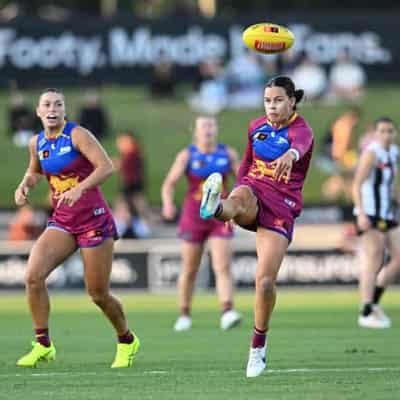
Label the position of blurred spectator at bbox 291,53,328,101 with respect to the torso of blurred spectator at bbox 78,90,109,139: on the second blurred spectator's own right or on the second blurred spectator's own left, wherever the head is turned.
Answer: on the second blurred spectator's own left

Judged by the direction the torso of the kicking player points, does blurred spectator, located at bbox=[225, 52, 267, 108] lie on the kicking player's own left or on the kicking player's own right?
on the kicking player's own right

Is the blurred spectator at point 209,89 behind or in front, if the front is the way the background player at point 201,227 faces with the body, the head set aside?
behind

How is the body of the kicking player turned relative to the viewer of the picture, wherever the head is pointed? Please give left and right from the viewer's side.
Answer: facing the viewer and to the left of the viewer

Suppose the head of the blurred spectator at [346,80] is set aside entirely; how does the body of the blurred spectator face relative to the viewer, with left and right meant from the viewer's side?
facing the viewer

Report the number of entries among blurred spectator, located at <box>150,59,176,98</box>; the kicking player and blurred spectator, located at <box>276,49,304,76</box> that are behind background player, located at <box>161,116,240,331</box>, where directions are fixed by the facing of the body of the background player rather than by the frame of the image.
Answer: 2

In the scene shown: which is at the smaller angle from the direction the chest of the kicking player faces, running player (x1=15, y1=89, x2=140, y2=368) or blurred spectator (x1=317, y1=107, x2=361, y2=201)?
the running player

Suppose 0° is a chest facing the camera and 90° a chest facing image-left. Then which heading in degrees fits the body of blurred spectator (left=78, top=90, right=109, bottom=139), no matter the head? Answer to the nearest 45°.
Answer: approximately 0°

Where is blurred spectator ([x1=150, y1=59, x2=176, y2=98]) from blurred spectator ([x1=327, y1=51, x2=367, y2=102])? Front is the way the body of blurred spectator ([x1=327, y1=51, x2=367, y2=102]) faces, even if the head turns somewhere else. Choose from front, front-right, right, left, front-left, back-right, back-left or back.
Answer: right

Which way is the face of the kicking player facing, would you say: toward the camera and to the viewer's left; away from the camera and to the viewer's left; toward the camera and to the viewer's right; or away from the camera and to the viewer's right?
toward the camera and to the viewer's left

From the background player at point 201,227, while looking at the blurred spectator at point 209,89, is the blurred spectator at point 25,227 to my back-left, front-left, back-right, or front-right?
front-left

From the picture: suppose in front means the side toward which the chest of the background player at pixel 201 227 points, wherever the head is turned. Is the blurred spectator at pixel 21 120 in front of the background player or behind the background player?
behind

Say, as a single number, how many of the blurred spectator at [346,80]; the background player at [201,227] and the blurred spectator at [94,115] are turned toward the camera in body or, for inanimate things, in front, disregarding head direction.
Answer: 3
